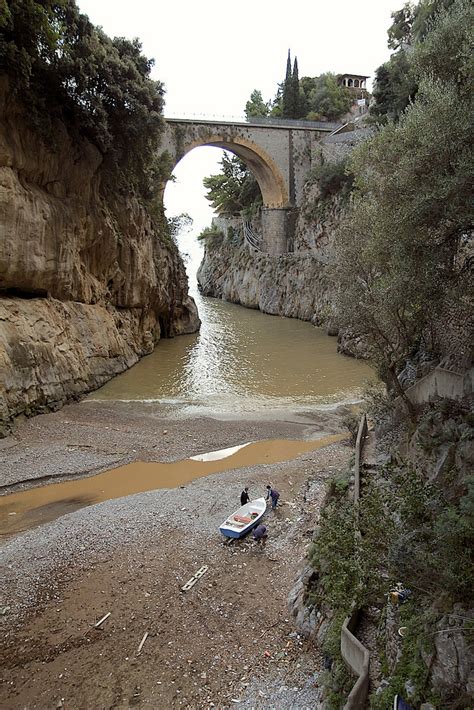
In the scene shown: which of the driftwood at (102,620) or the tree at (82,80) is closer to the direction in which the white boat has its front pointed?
the tree

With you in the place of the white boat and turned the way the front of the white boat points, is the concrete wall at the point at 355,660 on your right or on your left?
on your right

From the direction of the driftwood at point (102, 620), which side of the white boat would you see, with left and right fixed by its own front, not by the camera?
back

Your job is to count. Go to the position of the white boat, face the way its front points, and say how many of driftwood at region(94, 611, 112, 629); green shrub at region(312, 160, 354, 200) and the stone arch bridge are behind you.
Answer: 1

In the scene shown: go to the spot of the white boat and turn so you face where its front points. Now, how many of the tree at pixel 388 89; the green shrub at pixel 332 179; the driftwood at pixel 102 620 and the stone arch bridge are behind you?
1

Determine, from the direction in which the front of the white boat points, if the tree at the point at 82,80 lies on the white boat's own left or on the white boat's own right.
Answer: on the white boat's own left

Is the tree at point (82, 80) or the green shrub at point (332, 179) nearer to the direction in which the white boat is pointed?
the green shrub

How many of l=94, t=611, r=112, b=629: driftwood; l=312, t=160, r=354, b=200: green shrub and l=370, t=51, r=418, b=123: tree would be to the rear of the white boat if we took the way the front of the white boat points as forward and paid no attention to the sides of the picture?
1

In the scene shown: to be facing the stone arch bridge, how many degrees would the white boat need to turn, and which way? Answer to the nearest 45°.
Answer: approximately 45° to its left

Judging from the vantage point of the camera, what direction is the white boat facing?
facing away from the viewer and to the right of the viewer

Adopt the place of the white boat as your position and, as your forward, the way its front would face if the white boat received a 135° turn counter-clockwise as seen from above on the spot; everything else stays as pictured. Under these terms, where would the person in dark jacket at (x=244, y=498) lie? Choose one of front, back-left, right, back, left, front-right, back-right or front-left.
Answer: right
